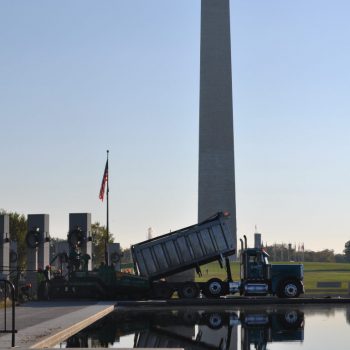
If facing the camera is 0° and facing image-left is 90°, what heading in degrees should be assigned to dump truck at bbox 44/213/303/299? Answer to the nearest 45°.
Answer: approximately 270°
